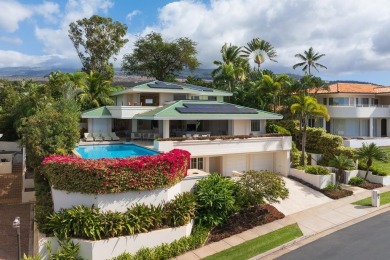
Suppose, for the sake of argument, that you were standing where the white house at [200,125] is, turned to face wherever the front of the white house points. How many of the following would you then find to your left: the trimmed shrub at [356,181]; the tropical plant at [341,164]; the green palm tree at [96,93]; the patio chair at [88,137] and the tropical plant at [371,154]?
3

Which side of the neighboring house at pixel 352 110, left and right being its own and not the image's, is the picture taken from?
front

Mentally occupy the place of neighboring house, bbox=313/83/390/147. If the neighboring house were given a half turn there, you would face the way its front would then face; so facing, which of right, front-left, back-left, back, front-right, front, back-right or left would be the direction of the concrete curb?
back

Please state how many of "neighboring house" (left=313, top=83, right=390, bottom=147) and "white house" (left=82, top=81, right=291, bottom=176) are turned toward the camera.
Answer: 2

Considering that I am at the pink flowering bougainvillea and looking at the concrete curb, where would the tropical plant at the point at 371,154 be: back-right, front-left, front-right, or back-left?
front-left

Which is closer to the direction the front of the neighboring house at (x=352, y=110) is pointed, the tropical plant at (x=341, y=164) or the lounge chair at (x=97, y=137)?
the tropical plant

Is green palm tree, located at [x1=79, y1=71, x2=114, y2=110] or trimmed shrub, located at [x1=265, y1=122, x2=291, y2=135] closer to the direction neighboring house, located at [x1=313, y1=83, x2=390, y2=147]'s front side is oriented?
the trimmed shrub

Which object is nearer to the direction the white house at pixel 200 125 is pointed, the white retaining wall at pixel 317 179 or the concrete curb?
the concrete curb

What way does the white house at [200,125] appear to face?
toward the camera

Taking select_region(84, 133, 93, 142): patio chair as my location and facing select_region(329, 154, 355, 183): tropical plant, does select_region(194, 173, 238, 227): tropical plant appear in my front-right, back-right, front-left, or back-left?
front-right

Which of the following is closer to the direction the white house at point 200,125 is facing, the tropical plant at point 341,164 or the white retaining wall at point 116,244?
the white retaining wall

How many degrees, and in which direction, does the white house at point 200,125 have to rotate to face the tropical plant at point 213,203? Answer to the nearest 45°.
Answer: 0° — it already faces it

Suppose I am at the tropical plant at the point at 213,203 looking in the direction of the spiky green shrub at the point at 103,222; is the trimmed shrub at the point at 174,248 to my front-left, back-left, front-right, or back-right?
front-left
